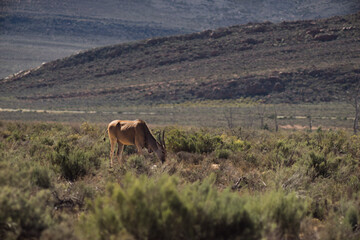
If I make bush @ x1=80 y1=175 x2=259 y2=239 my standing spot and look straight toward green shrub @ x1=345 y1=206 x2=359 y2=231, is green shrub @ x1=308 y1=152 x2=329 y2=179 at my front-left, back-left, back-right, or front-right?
front-left

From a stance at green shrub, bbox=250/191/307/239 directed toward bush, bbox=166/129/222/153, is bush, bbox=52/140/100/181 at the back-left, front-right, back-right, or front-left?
front-left

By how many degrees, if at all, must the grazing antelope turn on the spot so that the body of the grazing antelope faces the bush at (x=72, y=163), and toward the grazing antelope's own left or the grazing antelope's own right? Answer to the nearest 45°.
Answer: approximately 135° to the grazing antelope's own right

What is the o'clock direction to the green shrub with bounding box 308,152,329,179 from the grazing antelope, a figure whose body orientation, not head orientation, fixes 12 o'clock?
The green shrub is roughly at 1 o'clock from the grazing antelope.

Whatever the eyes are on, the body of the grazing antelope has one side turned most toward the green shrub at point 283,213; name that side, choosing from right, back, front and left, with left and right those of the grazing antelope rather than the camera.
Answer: right

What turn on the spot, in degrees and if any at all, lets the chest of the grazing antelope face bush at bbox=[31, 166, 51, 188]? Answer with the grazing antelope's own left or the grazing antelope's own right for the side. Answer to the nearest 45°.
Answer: approximately 90° to the grazing antelope's own right

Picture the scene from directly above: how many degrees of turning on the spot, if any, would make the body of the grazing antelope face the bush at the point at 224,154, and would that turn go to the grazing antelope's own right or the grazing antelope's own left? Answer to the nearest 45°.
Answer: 0° — it already faces it

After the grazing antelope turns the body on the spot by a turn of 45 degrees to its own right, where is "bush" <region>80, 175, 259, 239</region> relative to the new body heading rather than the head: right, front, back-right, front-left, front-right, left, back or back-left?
front-right

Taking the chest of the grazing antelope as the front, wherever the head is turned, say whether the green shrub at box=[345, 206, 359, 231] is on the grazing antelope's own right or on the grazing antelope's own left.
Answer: on the grazing antelope's own right

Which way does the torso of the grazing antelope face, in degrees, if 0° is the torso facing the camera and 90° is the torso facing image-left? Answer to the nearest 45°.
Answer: approximately 270°
